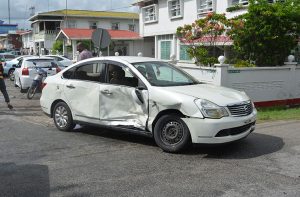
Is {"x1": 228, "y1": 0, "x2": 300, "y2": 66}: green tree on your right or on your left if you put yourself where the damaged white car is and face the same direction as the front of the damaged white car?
on your left

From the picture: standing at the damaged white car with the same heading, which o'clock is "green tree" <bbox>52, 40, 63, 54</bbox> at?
The green tree is roughly at 7 o'clock from the damaged white car.

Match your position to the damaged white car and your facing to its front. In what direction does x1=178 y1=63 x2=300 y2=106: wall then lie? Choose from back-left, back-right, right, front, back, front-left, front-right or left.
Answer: left

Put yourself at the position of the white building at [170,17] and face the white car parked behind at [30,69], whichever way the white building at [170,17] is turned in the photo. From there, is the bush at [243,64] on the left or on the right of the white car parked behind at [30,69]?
left

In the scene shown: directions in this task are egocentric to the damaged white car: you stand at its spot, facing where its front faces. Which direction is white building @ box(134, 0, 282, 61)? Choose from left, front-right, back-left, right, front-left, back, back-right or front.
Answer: back-left

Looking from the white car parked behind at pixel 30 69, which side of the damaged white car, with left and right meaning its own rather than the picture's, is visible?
back

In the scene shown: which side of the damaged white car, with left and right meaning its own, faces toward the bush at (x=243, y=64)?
left

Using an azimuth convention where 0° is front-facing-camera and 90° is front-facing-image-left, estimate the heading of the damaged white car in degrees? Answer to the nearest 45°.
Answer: approximately 315°
